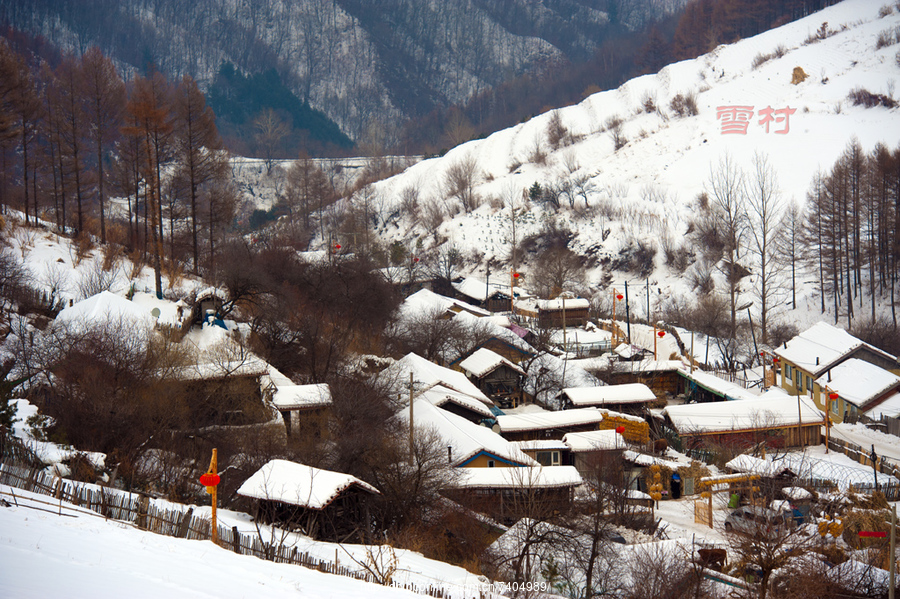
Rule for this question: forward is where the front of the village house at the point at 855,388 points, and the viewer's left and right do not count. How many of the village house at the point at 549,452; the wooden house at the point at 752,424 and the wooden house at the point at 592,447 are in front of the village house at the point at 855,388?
3

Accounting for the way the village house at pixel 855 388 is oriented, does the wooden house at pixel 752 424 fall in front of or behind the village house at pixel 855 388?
in front

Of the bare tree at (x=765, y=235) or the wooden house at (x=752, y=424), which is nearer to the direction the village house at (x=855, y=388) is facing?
the wooden house

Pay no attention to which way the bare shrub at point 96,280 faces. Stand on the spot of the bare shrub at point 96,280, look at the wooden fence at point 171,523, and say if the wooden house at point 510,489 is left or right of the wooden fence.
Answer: left

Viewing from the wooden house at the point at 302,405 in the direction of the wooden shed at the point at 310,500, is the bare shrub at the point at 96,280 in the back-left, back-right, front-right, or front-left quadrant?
back-right

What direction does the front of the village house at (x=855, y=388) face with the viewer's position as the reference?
facing the viewer and to the left of the viewer

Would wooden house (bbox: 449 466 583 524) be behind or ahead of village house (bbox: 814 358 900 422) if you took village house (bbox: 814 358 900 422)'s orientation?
ahead

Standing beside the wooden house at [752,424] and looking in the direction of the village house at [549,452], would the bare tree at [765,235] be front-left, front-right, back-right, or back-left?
back-right

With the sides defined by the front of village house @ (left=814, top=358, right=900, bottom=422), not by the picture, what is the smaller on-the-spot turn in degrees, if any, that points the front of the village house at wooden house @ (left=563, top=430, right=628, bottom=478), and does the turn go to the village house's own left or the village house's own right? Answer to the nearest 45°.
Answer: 0° — it already faces it

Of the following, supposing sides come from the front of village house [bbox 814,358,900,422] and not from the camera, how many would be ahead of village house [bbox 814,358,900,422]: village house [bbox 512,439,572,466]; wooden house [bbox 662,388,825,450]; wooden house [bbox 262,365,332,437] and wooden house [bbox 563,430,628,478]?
4

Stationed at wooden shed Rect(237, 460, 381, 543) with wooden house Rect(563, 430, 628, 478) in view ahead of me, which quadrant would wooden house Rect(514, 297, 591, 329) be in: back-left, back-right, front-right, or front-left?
front-left

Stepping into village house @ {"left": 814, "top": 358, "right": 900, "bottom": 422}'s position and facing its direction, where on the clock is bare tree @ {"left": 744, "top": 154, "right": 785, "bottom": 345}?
The bare tree is roughly at 4 o'clock from the village house.

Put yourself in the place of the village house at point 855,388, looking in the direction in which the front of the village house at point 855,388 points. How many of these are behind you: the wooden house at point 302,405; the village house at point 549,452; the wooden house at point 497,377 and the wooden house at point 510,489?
0

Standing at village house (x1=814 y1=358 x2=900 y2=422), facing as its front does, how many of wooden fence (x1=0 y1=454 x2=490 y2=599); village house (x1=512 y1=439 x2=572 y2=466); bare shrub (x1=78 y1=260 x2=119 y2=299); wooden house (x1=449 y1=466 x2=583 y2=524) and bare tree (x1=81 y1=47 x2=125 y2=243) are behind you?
0

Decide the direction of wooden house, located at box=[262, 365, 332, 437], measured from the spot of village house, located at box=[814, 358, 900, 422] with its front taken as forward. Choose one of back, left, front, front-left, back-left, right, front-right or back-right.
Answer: front
